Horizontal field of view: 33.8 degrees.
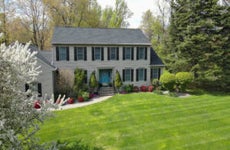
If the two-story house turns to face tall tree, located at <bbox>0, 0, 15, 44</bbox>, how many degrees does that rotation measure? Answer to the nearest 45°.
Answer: approximately 135° to its right

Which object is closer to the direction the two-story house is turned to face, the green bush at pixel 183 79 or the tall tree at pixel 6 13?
the green bush

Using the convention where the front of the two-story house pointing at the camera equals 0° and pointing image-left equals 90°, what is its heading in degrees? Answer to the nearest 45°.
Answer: approximately 0°

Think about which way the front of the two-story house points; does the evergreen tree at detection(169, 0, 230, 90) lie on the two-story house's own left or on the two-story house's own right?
on the two-story house's own left

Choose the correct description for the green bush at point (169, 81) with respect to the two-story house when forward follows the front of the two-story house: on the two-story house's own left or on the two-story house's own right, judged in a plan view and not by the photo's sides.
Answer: on the two-story house's own left

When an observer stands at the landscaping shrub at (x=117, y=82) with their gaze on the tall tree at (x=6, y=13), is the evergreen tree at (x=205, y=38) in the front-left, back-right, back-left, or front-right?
back-right

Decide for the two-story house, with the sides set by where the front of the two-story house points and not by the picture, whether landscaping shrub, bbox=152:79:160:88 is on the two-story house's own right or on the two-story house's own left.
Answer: on the two-story house's own left

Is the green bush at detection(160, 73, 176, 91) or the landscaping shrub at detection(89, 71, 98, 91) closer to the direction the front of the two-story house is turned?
the landscaping shrub

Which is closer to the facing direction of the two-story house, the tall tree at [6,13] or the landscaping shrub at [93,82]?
the landscaping shrub
